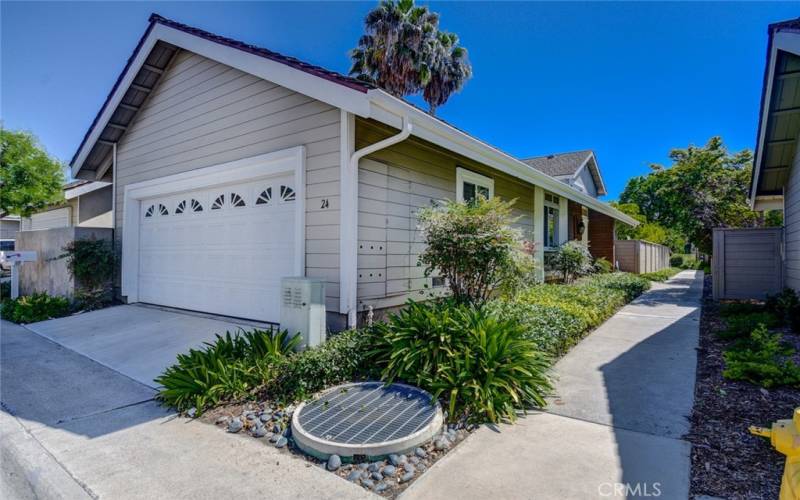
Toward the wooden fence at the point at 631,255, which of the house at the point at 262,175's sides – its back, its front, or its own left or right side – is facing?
back

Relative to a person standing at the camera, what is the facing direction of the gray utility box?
facing the viewer and to the left of the viewer

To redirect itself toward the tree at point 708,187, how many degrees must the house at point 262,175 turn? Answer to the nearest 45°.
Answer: approximately 180°

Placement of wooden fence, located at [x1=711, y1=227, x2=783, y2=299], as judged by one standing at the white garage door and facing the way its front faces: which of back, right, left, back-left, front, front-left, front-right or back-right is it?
back-left

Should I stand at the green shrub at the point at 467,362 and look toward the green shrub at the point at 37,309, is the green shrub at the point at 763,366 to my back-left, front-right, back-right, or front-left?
back-right

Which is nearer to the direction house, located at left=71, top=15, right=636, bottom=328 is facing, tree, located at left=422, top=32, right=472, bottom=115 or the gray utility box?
the gray utility box

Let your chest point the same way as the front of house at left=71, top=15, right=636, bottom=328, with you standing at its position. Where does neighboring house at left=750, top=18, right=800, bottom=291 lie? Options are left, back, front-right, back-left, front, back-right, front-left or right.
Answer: back-left

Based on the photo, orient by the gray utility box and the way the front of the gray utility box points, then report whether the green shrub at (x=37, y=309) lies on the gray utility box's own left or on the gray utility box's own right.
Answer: on the gray utility box's own right

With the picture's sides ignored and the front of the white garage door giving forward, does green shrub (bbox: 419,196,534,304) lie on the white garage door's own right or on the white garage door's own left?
on the white garage door's own left

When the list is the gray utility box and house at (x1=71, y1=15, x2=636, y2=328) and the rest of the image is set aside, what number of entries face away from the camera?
0

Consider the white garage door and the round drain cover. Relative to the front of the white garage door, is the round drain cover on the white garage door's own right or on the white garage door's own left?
on the white garage door's own left

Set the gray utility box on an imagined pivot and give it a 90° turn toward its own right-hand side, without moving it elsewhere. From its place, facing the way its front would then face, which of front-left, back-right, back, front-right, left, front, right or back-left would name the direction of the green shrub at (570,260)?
right

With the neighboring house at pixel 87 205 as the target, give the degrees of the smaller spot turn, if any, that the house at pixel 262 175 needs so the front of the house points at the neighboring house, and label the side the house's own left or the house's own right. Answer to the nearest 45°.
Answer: approximately 90° to the house's own right

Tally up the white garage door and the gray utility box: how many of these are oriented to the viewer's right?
0

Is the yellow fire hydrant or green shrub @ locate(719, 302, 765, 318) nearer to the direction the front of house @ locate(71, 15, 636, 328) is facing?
the yellow fire hydrant
